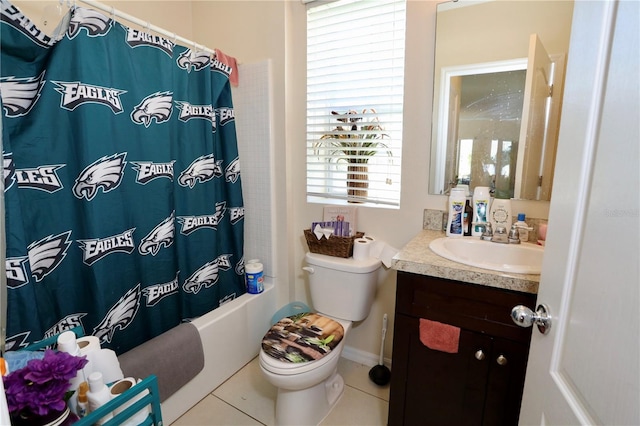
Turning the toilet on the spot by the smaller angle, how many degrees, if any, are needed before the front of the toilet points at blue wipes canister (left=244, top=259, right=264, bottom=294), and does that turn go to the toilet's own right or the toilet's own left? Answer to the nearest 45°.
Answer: approximately 90° to the toilet's own right

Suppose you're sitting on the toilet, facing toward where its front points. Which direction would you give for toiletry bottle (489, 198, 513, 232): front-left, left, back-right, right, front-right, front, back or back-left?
back-left

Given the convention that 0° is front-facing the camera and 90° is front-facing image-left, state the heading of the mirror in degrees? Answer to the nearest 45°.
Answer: approximately 0°

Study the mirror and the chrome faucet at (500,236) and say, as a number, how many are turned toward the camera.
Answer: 2

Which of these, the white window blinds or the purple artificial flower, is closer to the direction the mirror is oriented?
the purple artificial flower

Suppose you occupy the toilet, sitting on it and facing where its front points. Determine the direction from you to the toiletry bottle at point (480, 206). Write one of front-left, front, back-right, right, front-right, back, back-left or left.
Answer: back-left
